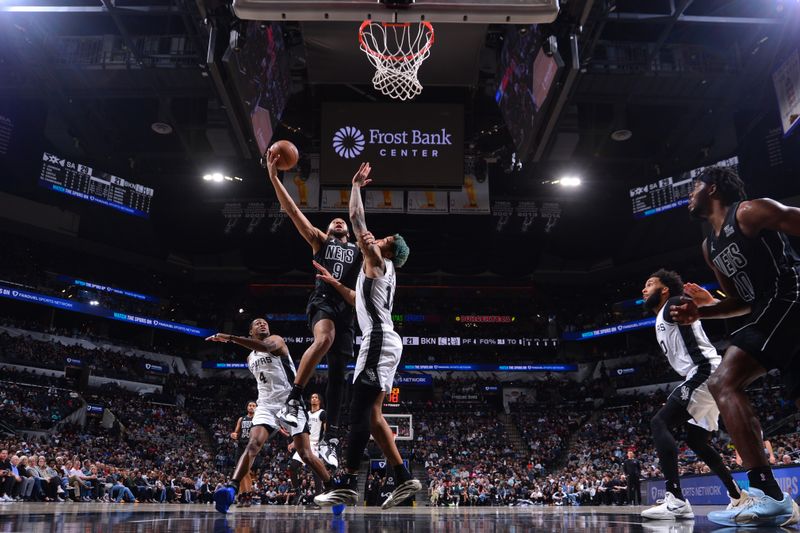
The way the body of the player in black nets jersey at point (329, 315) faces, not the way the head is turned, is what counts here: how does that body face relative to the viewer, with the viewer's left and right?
facing the viewer

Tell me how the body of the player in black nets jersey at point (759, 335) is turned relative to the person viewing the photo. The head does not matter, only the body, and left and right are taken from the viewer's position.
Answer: facing the viewer and to the left of the viewer

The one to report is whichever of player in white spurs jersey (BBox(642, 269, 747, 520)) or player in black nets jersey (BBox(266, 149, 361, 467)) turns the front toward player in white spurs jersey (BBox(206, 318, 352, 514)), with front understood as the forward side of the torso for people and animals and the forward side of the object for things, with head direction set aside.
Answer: player in white spurs jersey (BBox(642, 269, 747, 520))

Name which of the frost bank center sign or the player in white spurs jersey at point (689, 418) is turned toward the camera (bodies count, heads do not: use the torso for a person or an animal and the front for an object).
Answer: the frost bank center sign

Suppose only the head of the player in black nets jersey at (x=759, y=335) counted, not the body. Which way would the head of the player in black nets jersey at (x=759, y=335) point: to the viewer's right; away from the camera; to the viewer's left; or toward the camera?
to the viewer's left

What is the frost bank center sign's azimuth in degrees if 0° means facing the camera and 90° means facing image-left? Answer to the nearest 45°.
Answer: approximately 0°

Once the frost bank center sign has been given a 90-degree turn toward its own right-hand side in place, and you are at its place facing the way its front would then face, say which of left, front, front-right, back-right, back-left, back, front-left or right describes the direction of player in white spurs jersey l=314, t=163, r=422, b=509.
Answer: left

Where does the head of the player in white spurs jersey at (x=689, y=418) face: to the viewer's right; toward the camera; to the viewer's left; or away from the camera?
to the viewer's left

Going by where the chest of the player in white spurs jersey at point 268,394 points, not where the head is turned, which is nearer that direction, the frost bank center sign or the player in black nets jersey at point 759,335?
the player in black nets jersey

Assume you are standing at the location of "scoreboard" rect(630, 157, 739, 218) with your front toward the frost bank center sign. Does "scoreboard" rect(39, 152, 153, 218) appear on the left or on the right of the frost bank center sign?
right

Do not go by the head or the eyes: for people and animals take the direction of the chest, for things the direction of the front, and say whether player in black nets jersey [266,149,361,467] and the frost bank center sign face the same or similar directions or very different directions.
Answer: same or similar directions

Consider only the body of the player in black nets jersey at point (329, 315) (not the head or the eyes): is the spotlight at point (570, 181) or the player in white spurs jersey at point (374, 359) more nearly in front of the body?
the player in white spurs jersey
